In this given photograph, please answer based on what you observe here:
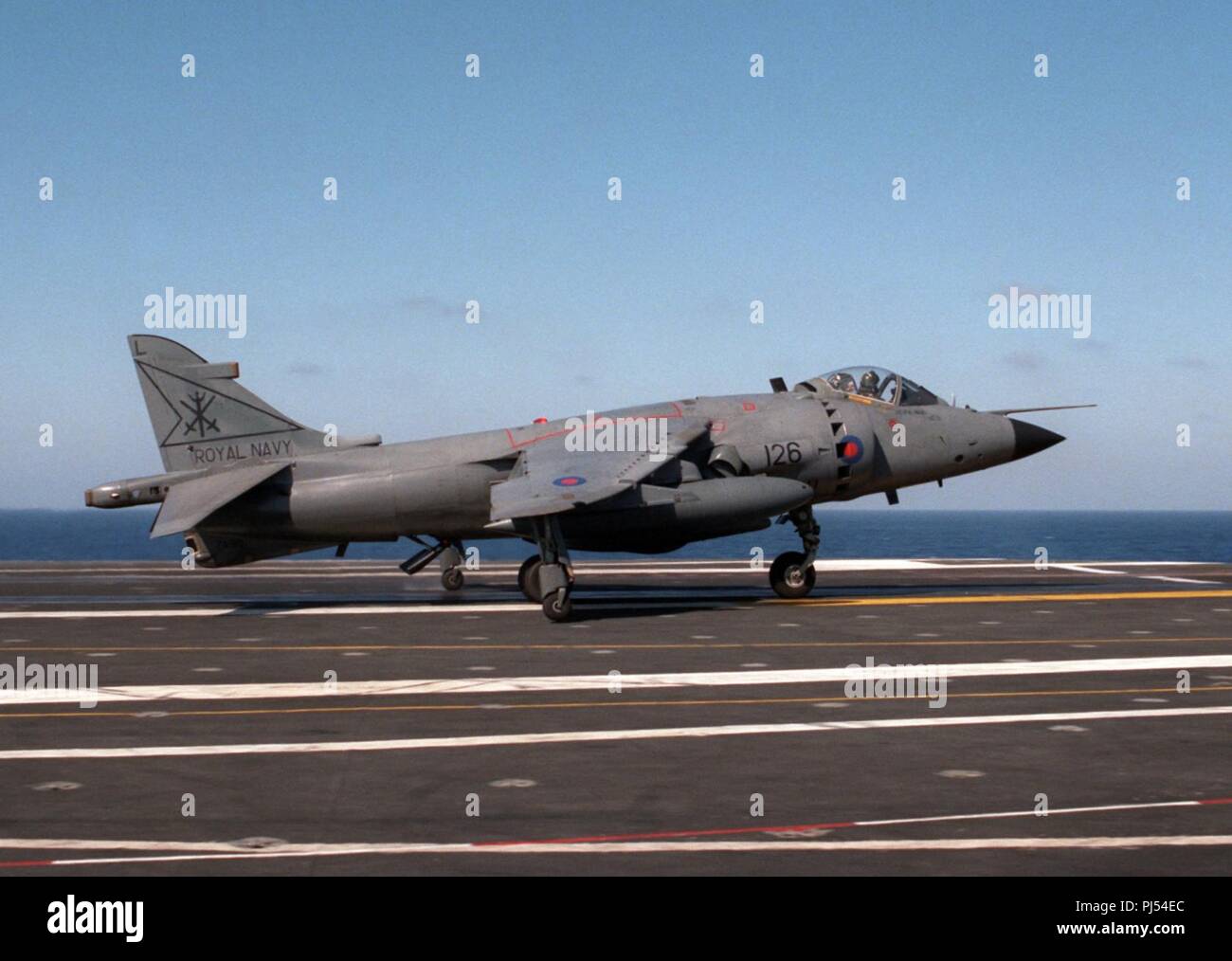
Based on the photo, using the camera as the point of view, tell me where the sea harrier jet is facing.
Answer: facing to the right of the viewer
